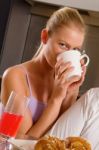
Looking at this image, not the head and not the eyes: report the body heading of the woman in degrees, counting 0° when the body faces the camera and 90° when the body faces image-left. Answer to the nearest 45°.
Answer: approximately 315°
